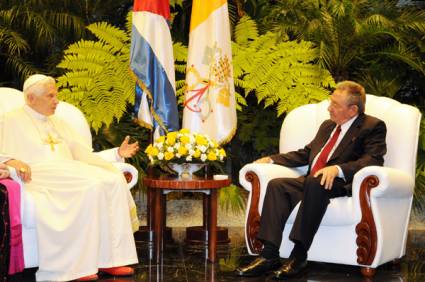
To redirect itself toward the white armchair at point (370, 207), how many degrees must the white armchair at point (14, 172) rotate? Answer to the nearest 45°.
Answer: approximately 45° to its left

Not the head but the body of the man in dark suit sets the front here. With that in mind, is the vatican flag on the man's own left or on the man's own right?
on the man's own right

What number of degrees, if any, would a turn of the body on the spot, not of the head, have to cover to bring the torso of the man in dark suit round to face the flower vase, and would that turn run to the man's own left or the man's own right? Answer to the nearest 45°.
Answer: approximately 45° to the man's own right

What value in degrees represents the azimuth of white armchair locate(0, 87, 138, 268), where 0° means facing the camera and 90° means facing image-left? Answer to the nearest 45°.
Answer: approximately 315°

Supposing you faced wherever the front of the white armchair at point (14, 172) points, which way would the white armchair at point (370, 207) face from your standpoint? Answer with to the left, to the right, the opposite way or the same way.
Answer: to the right

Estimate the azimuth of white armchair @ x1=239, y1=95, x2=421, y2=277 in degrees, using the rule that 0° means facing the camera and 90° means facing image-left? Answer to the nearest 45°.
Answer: approximately 45°

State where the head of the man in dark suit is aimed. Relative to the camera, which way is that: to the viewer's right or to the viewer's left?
to the viewer's left

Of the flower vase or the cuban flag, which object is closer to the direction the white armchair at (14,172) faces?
the flower vase

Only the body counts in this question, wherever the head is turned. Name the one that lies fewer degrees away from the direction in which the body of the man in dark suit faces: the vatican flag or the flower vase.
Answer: the flower vase

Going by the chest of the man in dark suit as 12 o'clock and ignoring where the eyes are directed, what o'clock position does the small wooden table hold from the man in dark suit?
The small wooden table is roughly at 2 o'clock from the man in dark suit.

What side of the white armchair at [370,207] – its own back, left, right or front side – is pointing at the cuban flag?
right

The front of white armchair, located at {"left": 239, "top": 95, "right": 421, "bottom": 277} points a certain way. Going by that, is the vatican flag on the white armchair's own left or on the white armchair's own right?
on the white armchair's own right
